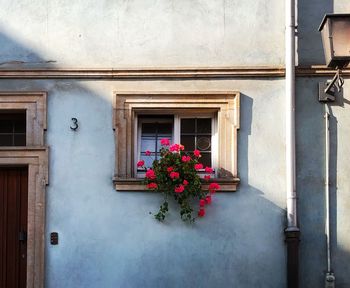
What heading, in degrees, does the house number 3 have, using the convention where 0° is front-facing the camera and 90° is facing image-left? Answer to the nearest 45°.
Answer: approximately 0°

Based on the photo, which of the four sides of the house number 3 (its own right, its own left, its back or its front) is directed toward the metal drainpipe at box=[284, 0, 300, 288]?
left

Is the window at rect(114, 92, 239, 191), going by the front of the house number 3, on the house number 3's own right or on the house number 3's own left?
on the house number 3's own left

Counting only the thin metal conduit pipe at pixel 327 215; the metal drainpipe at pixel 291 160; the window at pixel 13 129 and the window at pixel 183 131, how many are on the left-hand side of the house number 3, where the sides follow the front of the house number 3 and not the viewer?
3

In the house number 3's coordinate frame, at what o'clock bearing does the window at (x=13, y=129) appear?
The window is roughly at 4 o'clock from the house number 3.

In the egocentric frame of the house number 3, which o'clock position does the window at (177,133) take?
The window is roughly at 9 o'clock from the house number 3.

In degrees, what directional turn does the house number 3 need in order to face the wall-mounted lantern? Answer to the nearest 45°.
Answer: approximately 45° to its left

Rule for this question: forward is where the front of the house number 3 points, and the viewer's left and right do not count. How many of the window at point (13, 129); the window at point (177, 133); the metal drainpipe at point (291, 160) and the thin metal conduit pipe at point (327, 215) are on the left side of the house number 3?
3

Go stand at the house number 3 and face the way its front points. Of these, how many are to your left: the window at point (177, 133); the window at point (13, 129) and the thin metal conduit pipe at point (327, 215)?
2
